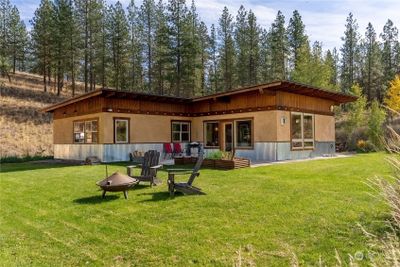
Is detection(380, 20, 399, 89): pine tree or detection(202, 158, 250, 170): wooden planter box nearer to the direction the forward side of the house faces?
the wooden planter box

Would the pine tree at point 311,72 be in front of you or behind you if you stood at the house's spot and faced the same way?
behind

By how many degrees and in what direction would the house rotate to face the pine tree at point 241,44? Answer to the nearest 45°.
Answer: approximately 135° to its right

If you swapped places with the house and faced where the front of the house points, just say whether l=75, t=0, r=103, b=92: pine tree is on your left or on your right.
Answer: on your right

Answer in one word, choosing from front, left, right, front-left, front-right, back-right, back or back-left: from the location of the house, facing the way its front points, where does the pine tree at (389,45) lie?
back

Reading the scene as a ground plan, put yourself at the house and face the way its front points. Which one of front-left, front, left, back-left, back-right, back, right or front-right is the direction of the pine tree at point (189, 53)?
back-right

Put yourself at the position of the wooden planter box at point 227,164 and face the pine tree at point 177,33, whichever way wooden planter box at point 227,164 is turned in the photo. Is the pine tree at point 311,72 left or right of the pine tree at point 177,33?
right

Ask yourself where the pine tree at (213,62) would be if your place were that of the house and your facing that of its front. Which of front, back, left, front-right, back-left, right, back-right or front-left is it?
back-right

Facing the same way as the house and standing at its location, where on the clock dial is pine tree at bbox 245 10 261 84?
The pine tree is roughly at 5 o'clock from the house.

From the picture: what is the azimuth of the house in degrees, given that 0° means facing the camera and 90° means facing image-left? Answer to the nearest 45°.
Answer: approximately 45°

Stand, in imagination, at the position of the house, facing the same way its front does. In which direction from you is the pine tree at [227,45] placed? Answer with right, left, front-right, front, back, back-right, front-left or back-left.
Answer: back-right
